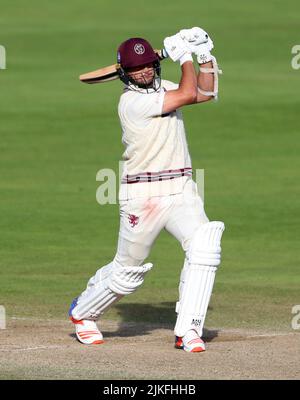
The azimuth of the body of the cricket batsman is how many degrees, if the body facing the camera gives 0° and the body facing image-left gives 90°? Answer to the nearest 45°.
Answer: approximately 315°
